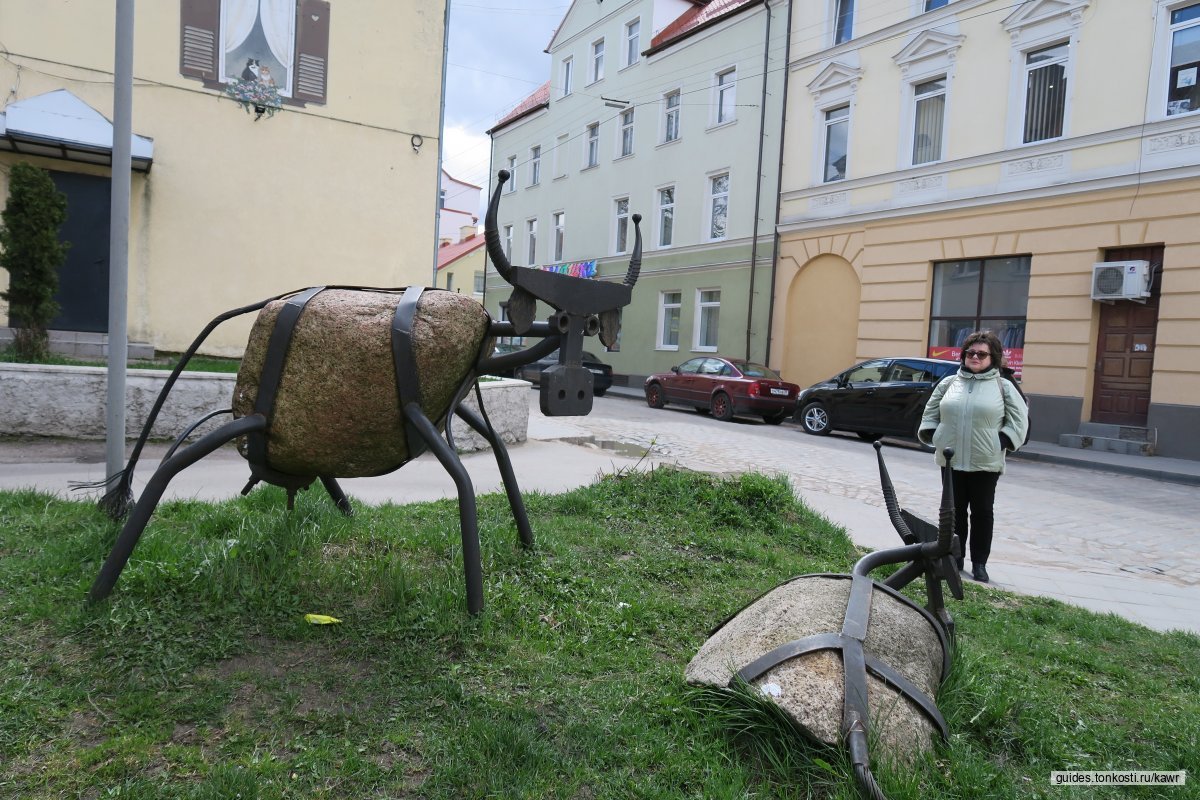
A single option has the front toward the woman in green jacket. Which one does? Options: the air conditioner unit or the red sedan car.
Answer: the air conditioner unit

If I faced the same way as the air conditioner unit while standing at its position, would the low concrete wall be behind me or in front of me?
in front

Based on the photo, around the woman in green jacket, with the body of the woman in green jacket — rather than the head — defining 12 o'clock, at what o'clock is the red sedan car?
The red sedan car is roughly at 5 o'clock from the woman in green jacket.

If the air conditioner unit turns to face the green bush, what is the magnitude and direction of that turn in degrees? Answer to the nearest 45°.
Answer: approximately 45° to its right

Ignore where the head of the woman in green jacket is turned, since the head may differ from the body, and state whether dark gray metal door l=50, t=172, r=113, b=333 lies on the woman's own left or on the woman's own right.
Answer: on the woman's own right

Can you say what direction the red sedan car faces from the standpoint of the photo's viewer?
facing away from the viewer and to the left of the viewer

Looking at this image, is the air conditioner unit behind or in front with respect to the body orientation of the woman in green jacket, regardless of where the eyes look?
behind

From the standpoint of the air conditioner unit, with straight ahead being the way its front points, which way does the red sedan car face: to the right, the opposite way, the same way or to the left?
to the right

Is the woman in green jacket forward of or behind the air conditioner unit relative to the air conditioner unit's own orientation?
forward

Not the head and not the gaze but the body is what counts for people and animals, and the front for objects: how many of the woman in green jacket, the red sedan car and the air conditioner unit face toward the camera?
2

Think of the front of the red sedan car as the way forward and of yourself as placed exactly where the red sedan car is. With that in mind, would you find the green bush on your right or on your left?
on your left

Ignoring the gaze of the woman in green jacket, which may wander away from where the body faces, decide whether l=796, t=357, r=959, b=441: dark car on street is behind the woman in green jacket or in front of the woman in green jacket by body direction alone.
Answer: behind
